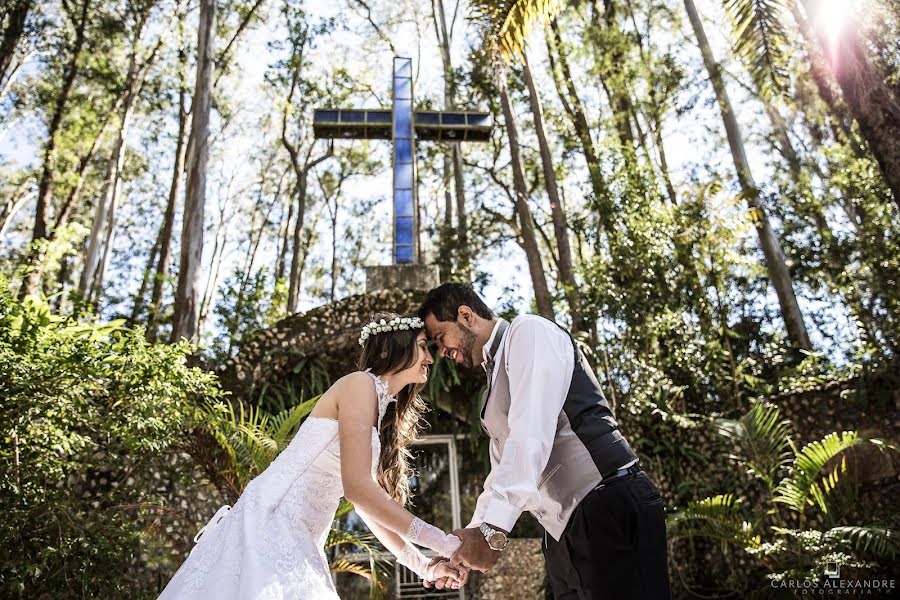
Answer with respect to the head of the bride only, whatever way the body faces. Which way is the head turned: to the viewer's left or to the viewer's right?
to the viewer's right

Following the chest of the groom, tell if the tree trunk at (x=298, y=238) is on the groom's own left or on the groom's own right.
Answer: on the groom's own right

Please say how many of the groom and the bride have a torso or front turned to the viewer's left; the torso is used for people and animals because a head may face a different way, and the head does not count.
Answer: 1

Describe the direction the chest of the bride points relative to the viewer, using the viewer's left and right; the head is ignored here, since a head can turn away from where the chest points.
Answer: facing to the right of the viewer

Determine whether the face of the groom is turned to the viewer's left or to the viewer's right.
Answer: to the viewer's left

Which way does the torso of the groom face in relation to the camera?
to the viewer's left

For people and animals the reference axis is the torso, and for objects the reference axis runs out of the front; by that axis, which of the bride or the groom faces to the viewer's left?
the groom

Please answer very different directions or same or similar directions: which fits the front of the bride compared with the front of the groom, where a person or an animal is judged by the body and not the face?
very different directions
